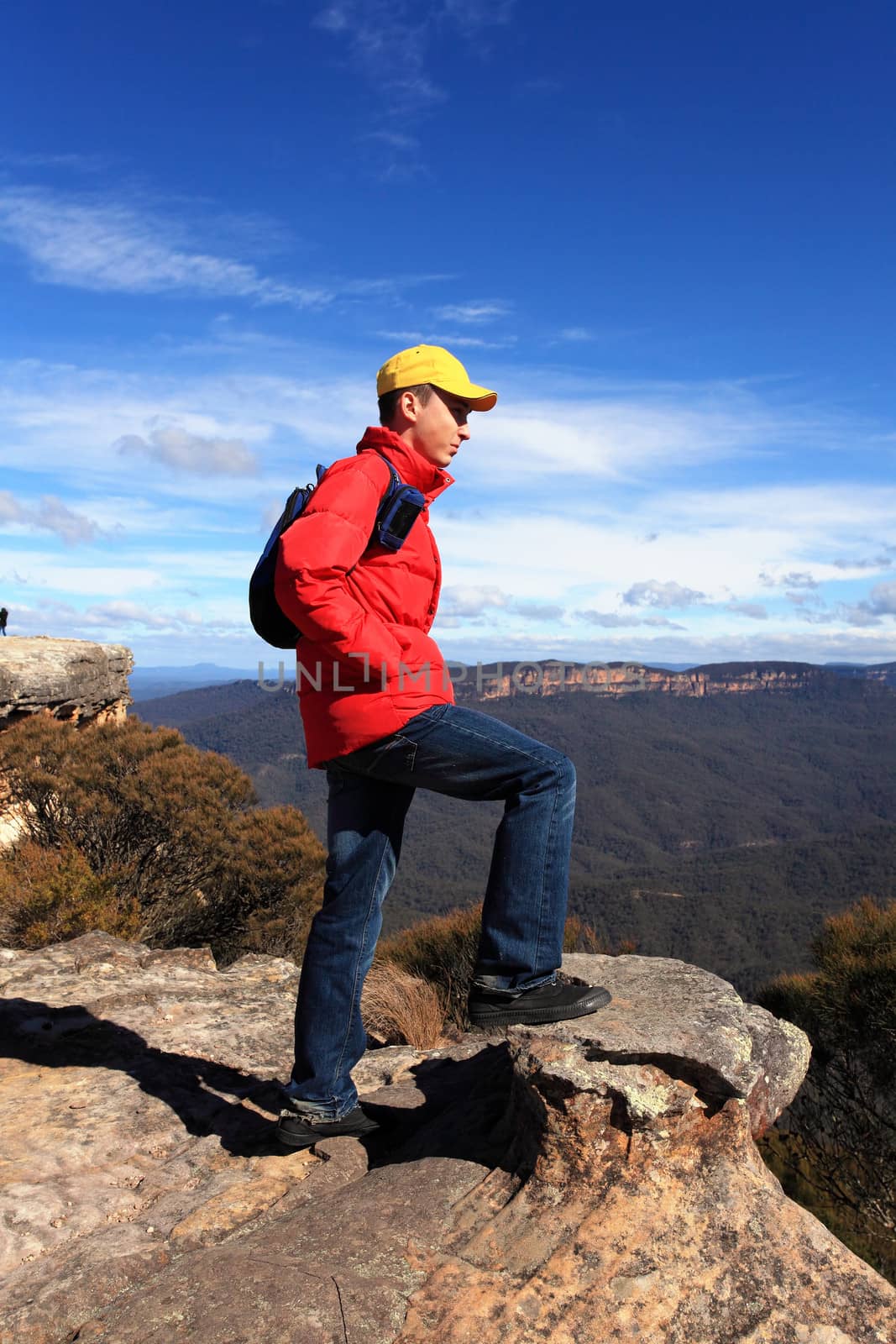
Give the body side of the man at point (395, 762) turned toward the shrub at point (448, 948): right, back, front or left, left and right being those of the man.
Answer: left

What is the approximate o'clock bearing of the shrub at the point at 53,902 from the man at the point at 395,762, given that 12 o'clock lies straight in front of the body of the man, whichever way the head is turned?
The shrub is roughly at 8 o'clock from the man.

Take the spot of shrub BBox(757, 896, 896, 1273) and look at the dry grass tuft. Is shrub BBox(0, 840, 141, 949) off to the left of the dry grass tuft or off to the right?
right

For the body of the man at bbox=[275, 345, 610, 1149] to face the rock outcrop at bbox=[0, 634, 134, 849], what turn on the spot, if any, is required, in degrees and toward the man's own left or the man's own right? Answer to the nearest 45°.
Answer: approximately 135° to the man's own left

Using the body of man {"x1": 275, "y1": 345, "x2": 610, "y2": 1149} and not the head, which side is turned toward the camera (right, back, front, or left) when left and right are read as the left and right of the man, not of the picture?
right

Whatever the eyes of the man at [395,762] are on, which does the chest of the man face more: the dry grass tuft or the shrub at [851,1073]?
the shrub

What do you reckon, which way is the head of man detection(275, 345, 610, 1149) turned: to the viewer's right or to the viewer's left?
to the viewer's right

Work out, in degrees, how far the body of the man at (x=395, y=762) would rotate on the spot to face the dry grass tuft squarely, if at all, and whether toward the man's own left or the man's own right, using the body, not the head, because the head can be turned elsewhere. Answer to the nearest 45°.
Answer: approximately 90° to the man's own left

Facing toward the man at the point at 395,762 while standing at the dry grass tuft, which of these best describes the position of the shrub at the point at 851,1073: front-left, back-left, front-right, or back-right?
back-left

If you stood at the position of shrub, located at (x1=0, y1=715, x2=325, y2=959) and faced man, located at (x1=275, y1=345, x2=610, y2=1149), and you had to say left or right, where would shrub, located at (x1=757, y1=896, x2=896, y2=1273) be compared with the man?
left

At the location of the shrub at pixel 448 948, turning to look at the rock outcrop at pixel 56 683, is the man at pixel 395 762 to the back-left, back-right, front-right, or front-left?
back-left
